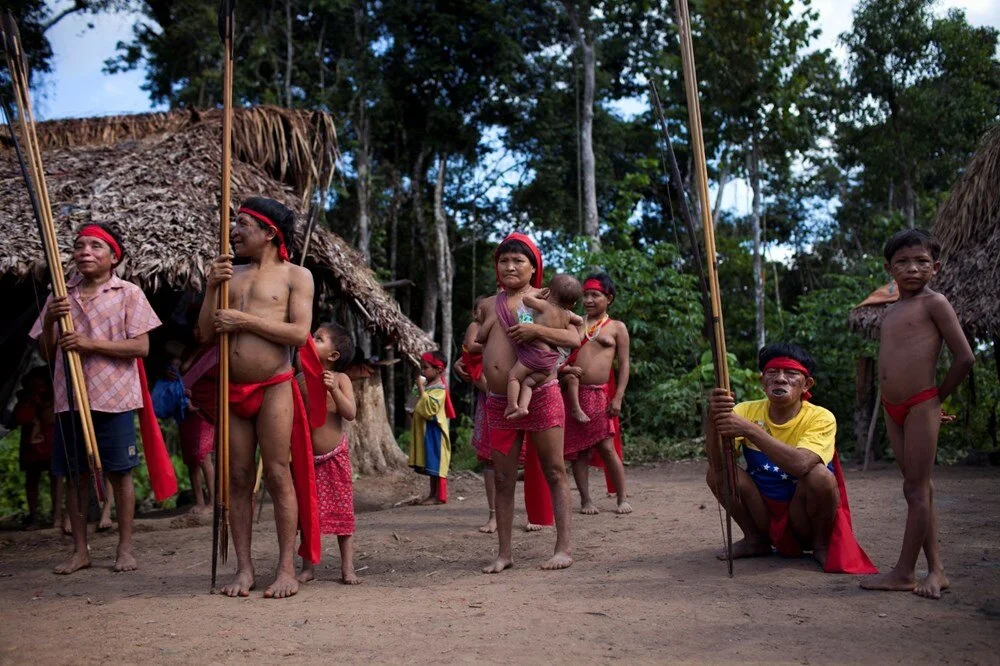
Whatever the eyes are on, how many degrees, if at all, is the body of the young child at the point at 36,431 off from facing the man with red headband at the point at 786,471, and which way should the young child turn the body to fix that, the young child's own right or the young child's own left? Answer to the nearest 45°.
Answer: approximately 45° to the young child's own left
